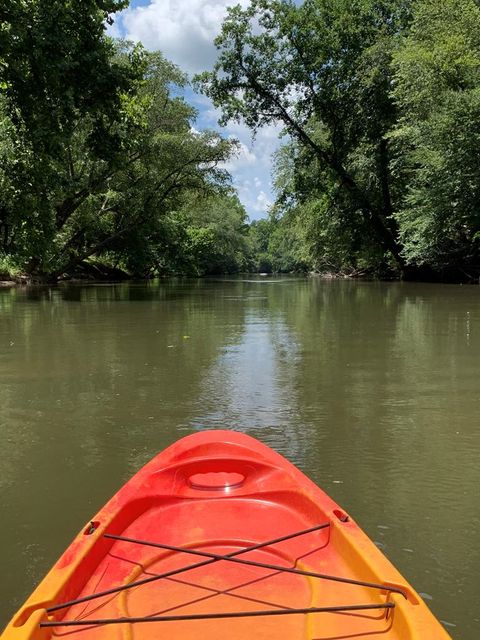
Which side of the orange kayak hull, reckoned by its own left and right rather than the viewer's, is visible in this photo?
back
